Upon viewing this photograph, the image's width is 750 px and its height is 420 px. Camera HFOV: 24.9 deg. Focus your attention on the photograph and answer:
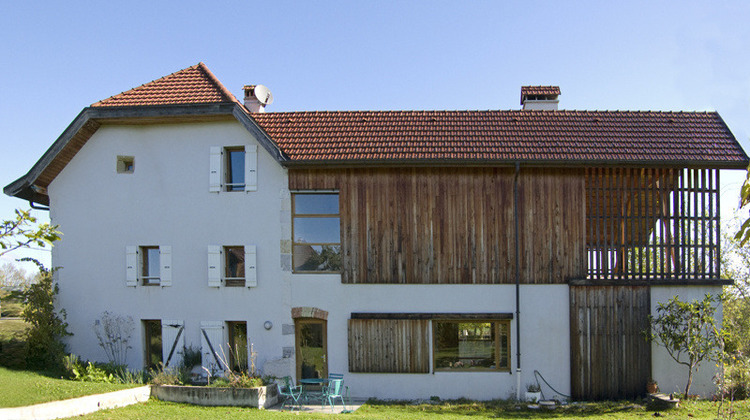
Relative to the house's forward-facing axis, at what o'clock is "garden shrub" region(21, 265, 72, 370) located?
The garden shrub is roughly at 3 o'clock from the house.

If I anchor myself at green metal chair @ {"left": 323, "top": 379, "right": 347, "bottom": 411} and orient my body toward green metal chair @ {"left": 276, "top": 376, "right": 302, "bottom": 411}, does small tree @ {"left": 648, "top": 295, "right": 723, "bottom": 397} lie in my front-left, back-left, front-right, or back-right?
back-right

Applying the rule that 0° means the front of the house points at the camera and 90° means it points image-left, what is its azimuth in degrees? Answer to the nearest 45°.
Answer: approximately 0°

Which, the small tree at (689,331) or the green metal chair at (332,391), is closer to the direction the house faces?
the green metal chair
